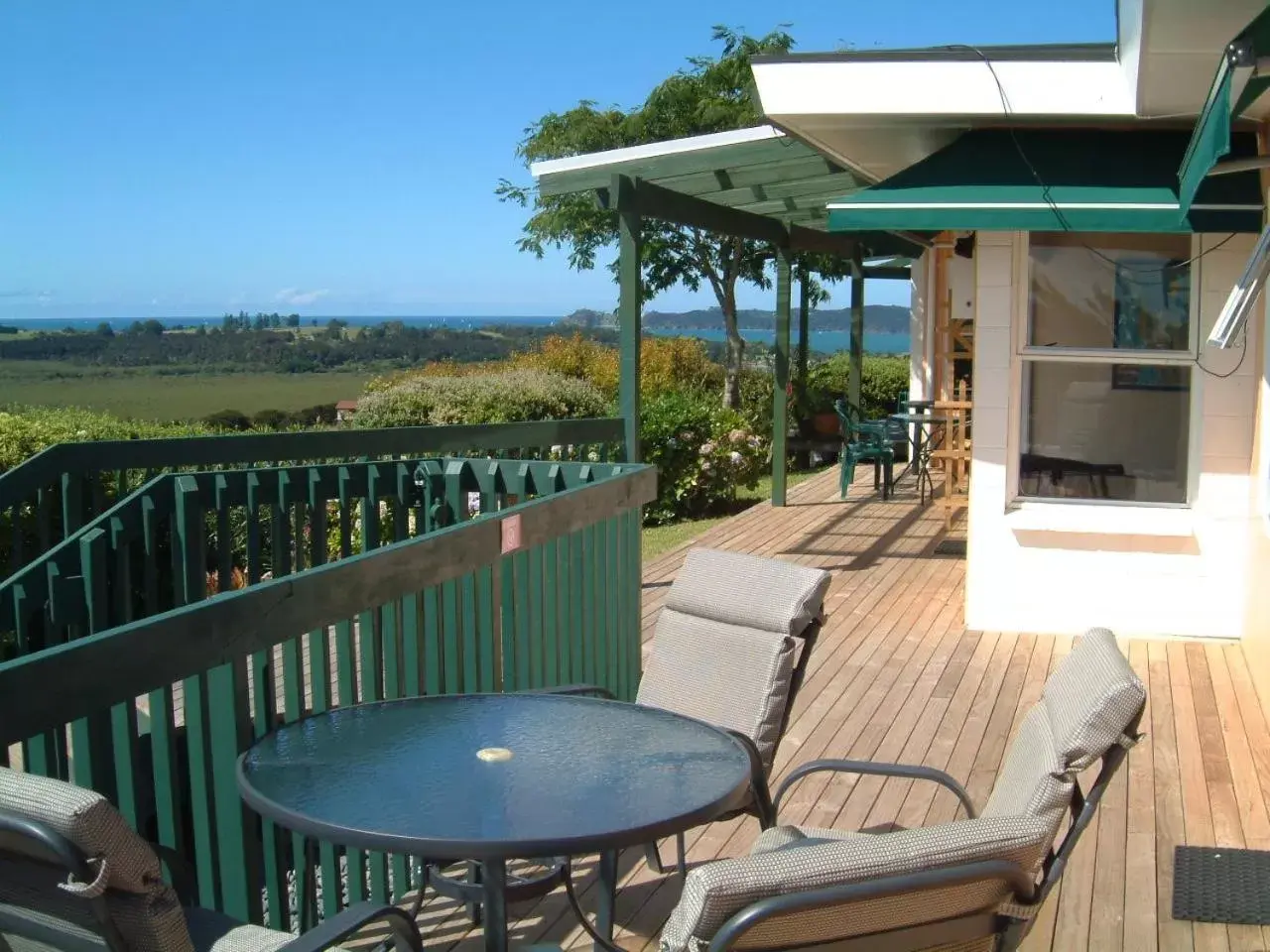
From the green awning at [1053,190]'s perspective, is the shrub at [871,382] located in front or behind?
behind

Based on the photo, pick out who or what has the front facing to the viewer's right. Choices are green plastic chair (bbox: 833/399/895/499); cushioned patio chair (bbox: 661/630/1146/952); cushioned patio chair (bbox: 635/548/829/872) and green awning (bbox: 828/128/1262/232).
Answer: the green plastic chair

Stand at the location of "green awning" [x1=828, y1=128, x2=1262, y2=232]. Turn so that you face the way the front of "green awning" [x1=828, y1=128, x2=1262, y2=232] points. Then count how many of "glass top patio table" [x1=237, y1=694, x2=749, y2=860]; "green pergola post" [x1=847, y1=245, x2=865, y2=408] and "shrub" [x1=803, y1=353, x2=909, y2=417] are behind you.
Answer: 2

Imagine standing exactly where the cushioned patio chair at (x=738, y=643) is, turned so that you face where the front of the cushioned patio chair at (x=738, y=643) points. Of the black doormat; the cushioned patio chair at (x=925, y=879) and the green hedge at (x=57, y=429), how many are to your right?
1

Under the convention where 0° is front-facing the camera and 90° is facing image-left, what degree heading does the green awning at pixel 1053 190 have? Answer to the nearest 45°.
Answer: approximately 0°

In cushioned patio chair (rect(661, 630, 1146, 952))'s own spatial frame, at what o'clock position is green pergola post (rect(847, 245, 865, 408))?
The green pergola post is roughly at 3 o'clock from the cushioned patio chair.

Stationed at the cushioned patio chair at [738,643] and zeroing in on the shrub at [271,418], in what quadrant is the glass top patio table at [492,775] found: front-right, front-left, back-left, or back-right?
back-left

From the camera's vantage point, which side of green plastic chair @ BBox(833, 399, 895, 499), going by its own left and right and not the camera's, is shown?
right

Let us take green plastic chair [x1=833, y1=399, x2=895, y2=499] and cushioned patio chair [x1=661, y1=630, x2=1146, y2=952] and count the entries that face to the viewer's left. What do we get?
1

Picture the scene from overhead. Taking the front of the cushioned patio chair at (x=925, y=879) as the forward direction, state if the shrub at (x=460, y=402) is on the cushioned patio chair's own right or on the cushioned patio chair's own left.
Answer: on the cushioned patio chair's own right

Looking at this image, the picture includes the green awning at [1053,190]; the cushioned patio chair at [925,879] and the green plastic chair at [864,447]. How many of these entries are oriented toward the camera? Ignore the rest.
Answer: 1

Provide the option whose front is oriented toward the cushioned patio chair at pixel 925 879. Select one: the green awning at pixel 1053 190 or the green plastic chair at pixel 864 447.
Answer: the green awning

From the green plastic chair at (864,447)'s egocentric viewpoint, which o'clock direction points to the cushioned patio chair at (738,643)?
The cushioned patio chair is roughly at 3 o'clock from the green plastic chair.

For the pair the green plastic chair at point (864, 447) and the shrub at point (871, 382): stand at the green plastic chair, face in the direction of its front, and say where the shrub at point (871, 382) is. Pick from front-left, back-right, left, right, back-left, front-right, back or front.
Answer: left
